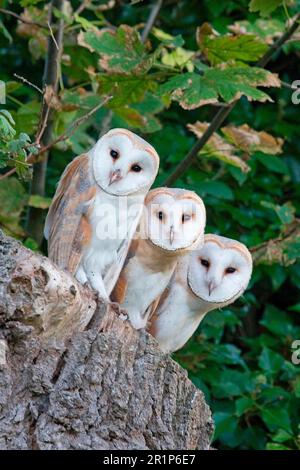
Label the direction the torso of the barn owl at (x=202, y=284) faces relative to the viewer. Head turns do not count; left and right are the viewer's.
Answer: facing the viewer and to the right of the viewer

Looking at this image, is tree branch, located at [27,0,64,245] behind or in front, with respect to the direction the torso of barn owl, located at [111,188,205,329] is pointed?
behind

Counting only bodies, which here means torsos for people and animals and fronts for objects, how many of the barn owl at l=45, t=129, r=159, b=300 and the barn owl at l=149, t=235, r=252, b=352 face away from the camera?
0

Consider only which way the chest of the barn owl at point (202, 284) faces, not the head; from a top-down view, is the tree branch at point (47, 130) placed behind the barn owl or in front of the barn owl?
behind

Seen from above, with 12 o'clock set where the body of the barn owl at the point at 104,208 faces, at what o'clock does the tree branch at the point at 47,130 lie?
The tree branch is roughly at 7 o'clock from the barn owl.

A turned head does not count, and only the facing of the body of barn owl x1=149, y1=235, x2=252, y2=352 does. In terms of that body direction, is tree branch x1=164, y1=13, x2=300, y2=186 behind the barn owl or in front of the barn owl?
behind

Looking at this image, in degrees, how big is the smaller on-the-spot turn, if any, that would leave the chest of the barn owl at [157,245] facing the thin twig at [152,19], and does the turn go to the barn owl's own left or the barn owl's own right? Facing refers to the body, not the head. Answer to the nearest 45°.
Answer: approximately 135° to the barn owl's own left

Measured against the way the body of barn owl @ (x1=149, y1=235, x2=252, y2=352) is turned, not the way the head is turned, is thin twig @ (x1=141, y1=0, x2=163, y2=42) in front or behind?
behind
